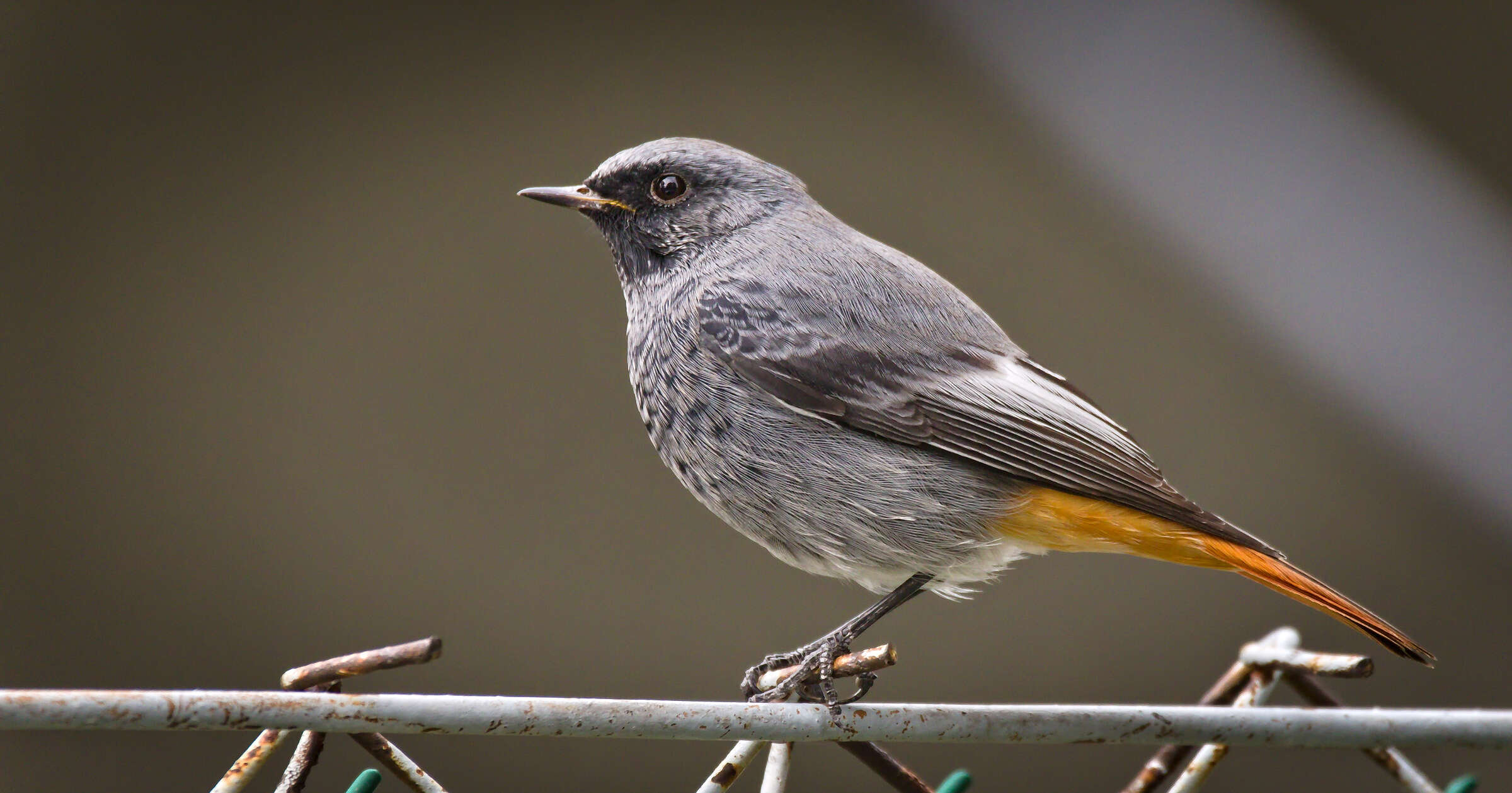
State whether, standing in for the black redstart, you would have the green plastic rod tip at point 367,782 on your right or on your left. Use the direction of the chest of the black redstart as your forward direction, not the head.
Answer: on your left

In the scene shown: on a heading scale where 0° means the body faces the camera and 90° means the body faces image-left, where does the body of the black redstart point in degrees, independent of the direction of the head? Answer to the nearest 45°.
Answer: approximately 90°

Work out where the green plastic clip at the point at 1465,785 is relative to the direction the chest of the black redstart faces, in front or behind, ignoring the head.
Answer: behind
